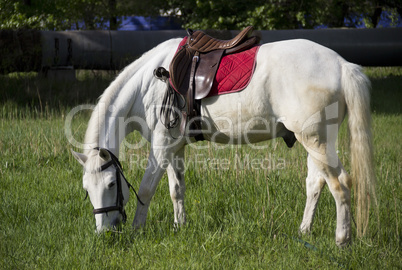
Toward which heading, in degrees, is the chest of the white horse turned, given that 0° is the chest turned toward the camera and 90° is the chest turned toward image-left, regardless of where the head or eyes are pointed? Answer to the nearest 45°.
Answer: approximately 90°
